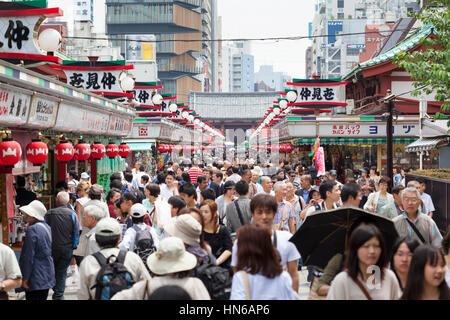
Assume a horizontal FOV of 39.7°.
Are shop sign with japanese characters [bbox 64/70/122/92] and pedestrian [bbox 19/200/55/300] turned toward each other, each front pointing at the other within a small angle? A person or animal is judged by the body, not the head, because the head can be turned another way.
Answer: no

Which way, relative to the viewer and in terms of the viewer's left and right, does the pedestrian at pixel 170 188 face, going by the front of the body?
facing the viewer

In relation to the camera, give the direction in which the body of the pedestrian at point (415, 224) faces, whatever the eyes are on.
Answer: toward the camera

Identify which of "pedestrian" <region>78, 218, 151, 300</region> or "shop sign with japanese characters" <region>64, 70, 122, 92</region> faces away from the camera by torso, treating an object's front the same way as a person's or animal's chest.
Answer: the pedestrian

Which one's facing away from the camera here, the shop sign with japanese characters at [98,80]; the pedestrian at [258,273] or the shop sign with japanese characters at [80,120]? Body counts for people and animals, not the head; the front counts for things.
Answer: the pedestrian

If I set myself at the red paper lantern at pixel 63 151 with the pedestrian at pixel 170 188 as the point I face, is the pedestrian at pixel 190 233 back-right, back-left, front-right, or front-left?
front-right

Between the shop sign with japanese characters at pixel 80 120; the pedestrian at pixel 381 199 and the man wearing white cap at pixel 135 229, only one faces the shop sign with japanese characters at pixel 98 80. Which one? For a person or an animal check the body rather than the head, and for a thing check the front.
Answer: the man wearing white cap

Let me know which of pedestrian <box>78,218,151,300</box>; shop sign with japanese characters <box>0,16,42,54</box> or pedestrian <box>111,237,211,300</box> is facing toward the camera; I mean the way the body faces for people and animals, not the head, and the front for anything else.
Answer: the shop sign with japanese characters

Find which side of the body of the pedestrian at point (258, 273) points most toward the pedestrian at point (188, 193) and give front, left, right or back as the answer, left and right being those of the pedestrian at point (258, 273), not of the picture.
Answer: front

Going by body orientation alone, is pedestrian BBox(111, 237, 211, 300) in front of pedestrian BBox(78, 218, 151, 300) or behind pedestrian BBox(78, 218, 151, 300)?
behind

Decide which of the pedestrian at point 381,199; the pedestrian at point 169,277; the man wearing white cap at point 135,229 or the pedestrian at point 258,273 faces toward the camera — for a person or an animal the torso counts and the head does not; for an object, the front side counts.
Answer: the pedestrian at point 381,199

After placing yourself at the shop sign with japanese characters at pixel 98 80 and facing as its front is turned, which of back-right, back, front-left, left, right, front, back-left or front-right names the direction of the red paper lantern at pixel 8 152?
front

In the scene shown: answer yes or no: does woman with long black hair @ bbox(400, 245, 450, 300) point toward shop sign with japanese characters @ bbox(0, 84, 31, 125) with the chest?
no

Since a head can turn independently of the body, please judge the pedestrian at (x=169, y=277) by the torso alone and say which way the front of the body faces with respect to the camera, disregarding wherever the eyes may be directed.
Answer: away from the camera

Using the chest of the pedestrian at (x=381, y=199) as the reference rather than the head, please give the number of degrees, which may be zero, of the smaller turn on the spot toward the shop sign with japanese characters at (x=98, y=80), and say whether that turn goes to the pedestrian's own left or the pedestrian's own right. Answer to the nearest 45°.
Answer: approximately 135° to the pedestrian's own right

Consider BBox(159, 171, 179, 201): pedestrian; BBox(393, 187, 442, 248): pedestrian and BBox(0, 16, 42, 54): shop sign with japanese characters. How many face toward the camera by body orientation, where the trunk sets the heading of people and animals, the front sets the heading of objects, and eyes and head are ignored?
3

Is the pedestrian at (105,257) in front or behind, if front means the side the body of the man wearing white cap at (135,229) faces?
behind

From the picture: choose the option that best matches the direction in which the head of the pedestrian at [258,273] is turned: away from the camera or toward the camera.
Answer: away from the camera
